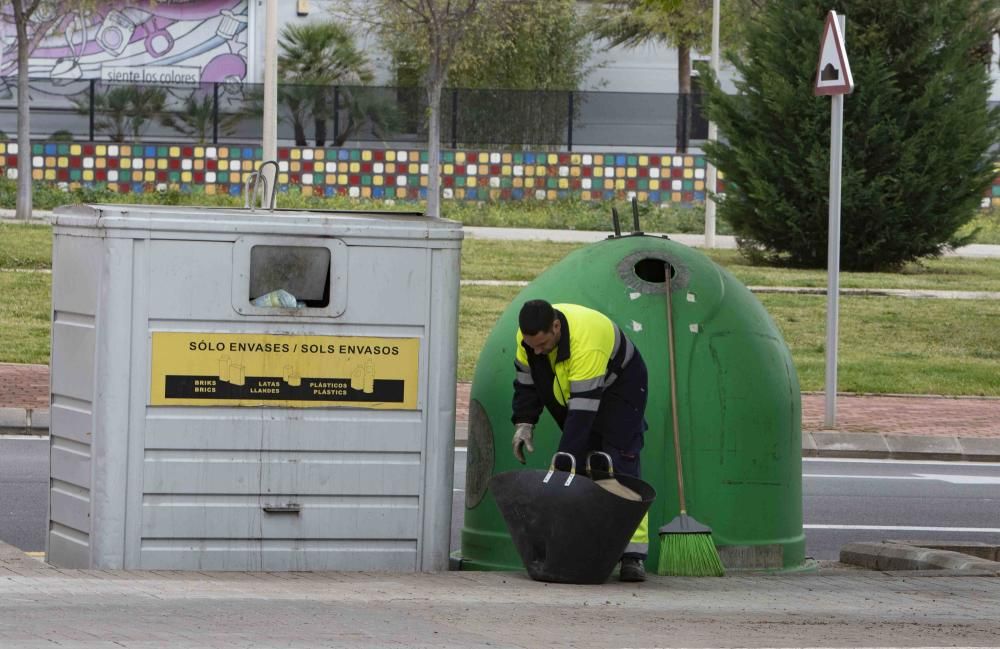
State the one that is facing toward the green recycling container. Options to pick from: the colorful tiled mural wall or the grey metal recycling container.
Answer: the colorful tiled mural wall

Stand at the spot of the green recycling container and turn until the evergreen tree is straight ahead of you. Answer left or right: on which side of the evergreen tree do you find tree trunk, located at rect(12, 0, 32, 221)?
left

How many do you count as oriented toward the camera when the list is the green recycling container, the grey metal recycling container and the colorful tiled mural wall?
3

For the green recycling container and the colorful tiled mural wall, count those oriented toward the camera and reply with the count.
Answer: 2

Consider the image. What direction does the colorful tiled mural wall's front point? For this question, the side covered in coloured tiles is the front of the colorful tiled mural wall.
toward the camera

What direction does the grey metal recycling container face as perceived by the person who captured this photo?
facing the viewer

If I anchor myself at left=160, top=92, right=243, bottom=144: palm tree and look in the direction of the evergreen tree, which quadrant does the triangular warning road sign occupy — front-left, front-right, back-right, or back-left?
front-right

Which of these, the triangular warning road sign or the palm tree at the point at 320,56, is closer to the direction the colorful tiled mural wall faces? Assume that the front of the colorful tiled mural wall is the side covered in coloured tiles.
the triangular warning road sign

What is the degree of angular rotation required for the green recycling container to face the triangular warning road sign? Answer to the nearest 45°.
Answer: approximately 180°

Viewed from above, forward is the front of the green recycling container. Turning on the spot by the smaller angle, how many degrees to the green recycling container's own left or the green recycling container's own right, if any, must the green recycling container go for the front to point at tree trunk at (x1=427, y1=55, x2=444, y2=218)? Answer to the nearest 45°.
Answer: approximately 180°

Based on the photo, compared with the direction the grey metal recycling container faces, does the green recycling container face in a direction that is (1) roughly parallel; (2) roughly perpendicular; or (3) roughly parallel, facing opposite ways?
roughly parallel

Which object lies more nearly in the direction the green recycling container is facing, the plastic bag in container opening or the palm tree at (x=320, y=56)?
the plastic bag in container opening

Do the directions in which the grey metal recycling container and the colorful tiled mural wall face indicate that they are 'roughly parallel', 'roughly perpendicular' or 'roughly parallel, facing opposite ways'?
roughly parallel

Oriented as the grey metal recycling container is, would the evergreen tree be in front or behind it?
behind

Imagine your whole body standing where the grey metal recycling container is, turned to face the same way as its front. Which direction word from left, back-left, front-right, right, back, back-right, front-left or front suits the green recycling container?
left
